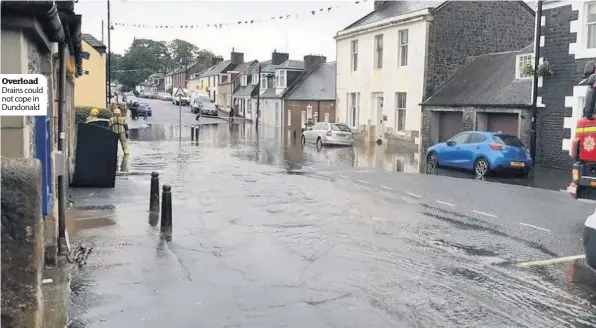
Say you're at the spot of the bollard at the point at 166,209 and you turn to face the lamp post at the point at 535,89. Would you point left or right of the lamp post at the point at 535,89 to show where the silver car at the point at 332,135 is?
left

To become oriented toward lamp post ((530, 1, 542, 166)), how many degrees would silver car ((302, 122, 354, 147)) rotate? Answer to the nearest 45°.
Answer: approximately 180°

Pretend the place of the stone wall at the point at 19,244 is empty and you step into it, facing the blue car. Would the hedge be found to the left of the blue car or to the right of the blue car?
left

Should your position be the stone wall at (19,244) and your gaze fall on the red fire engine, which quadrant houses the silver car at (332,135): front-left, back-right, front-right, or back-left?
front-left

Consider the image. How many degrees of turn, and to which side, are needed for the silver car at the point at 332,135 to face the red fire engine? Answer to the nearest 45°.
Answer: approximately 135° to its left

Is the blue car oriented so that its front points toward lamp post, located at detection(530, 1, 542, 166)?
no

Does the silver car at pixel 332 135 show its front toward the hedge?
no
